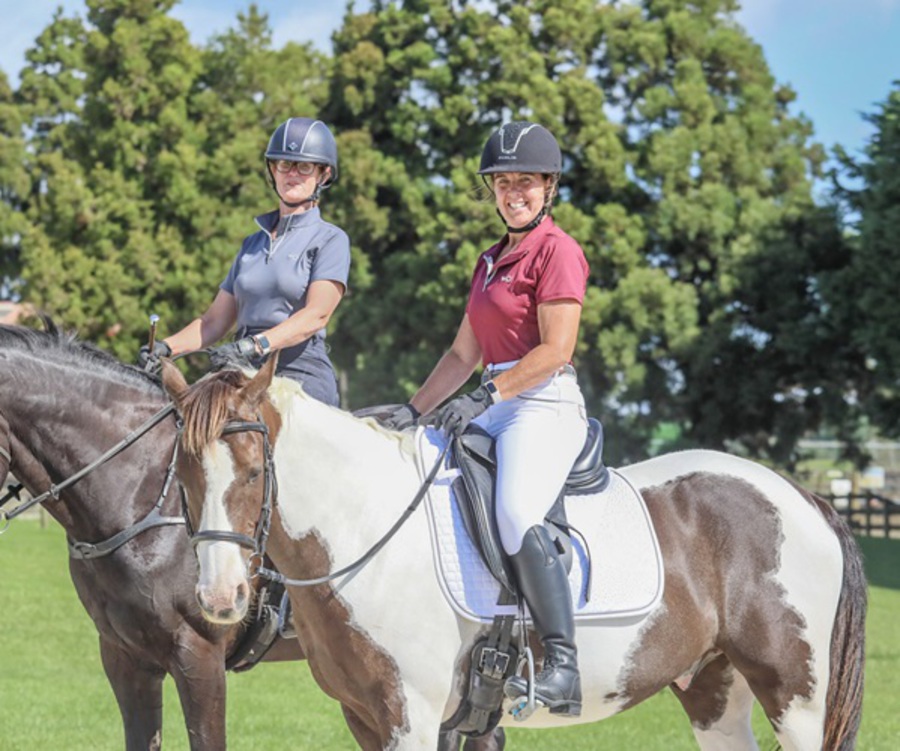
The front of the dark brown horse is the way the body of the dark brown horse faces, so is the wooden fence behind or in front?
behind

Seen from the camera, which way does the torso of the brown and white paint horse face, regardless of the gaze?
to the viewer's left

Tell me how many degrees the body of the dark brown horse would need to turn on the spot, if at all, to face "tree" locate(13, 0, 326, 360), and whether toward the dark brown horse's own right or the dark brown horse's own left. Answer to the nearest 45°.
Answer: approximately 135° to the dark brown horse's own right

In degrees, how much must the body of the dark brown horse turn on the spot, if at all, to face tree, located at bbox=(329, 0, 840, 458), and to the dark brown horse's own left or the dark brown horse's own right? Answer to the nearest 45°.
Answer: approximately 135° to the dark brown horse's own right

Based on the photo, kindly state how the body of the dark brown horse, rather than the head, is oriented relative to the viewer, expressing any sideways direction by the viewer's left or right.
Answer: facing the viewer and to the left of the viewer

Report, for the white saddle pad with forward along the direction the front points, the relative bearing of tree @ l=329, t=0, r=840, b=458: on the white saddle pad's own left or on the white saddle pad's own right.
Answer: on the white saddle pad's own right

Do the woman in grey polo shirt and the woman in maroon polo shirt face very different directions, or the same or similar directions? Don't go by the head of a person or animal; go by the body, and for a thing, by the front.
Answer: same or similar directions

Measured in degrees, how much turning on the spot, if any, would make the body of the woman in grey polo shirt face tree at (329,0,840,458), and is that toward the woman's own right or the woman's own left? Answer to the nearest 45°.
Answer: approximately 135° to the woman's own right

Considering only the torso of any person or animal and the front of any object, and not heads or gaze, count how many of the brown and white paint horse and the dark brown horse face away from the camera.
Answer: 0

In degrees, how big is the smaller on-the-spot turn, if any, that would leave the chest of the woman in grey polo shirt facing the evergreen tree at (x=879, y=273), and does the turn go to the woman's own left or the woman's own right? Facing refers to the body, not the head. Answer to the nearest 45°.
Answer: approximately 180°

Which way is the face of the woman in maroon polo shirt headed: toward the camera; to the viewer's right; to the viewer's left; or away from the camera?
toward the camera

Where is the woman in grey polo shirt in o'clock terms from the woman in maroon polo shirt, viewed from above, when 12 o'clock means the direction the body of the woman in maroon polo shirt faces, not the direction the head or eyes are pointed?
The woman in grey polo shirt is roughly at 3 o'clock from the woman in maroon polo shirt.

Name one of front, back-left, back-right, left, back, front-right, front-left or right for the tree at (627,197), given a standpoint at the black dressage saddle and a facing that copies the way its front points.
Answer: right

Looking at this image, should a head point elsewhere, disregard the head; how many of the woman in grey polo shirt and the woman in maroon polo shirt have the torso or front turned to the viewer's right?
0
